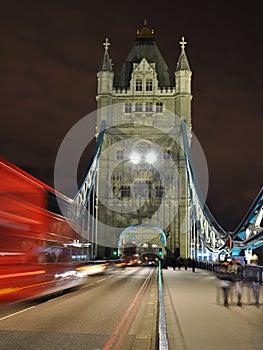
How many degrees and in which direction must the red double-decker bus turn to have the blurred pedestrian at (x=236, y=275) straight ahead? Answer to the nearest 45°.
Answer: approximately 45° to its right

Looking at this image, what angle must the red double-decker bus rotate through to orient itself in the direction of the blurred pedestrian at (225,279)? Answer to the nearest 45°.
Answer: approximately 45° to its right

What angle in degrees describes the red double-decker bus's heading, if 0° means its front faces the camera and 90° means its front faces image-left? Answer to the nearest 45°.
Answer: approximately 225°
